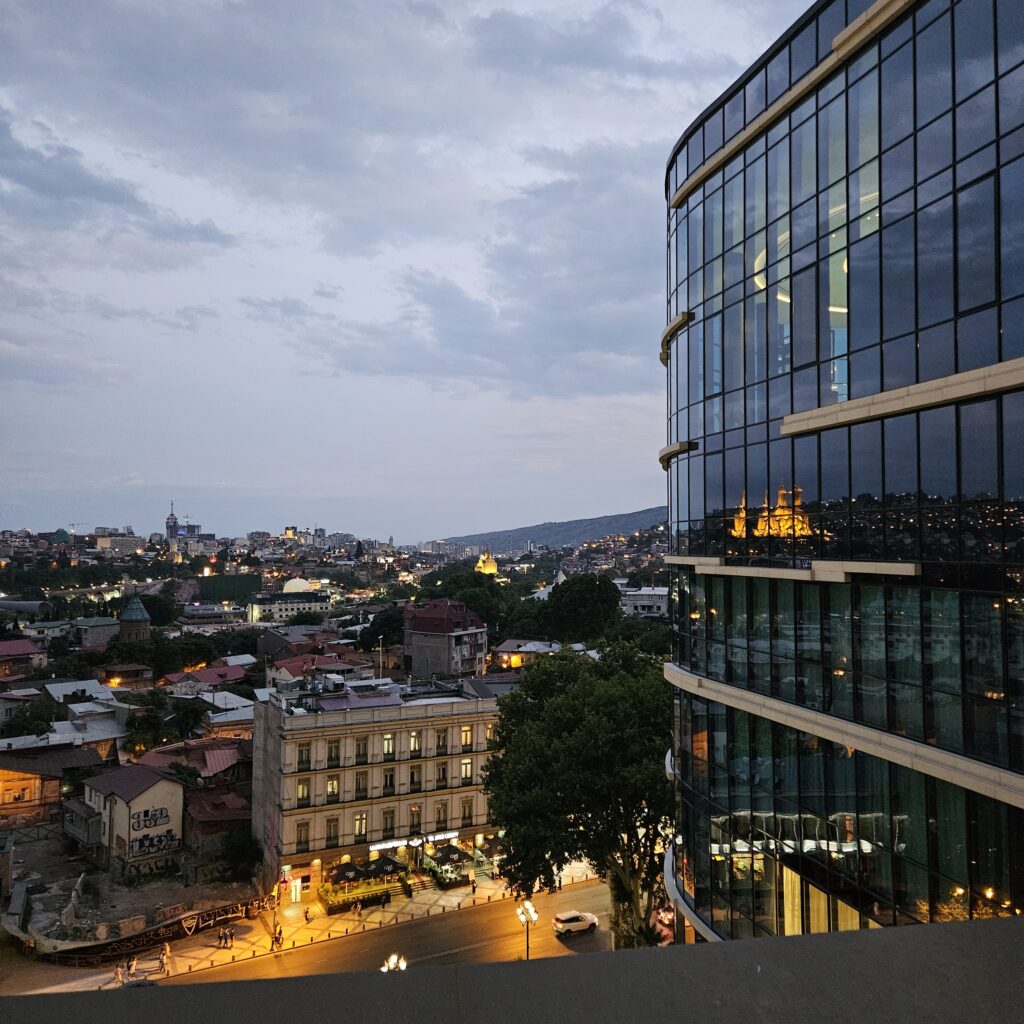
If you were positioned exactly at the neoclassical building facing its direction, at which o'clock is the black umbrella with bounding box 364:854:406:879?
The black umbrella is roughly at 1 o'clock from the neoclassical building.

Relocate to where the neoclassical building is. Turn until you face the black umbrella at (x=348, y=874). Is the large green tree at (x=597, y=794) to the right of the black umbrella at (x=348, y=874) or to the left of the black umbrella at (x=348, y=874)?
left

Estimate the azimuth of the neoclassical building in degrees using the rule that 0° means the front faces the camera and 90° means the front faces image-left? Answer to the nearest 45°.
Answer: approximately 315°

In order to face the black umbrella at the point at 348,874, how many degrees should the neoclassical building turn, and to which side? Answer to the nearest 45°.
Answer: approximately 45° to its right
